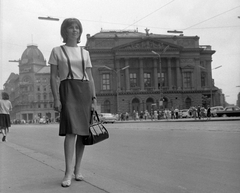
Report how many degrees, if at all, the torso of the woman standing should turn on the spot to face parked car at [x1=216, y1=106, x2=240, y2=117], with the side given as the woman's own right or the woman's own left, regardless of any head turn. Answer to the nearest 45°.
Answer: approximately 135° to the woman's own left

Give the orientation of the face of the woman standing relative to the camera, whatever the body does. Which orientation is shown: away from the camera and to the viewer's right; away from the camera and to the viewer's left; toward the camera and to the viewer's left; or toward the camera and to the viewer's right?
toward the camera and to the viewer's right

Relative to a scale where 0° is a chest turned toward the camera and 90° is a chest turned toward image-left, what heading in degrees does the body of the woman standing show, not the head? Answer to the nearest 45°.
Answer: approximately 0°
